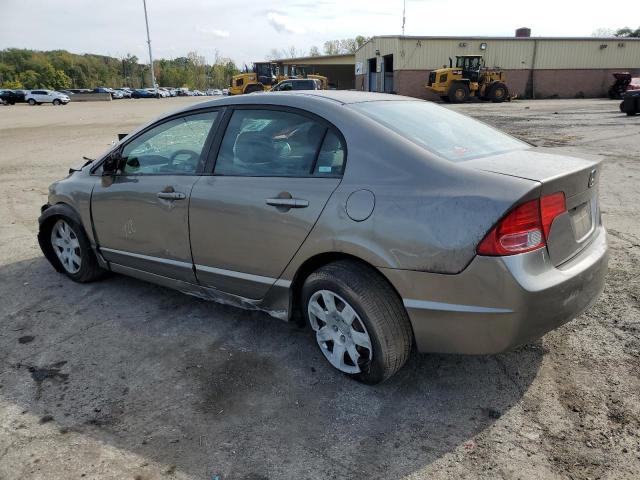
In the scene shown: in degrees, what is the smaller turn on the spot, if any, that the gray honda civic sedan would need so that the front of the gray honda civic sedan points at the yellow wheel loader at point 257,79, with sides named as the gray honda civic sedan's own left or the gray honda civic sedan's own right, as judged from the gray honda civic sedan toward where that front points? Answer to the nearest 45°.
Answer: approximately 45° to the gray honda civic sedan's own right

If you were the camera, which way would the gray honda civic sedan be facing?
facing away from the viewer and to the left of the viewer

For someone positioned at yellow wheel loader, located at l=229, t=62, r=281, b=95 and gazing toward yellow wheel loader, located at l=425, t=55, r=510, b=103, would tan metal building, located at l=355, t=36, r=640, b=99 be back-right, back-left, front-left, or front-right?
front-left

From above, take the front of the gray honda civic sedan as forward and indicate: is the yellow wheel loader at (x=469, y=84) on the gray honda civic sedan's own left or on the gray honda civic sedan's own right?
on the gray honda civic sedan's own right

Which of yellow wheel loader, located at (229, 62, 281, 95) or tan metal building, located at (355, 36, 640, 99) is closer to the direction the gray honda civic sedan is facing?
the yellow wheel loader

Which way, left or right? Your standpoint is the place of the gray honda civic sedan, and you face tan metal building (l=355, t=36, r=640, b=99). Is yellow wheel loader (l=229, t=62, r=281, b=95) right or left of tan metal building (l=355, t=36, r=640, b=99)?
left

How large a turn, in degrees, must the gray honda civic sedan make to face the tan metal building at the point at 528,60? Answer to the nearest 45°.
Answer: approximately 45° to its right

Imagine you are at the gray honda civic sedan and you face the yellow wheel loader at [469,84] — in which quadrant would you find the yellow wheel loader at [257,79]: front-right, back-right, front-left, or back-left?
front-left
